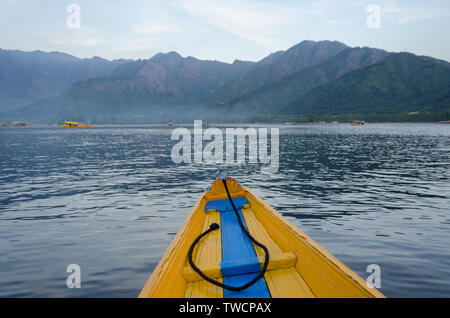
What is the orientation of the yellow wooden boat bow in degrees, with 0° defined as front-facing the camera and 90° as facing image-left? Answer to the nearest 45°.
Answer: approximately 180°
